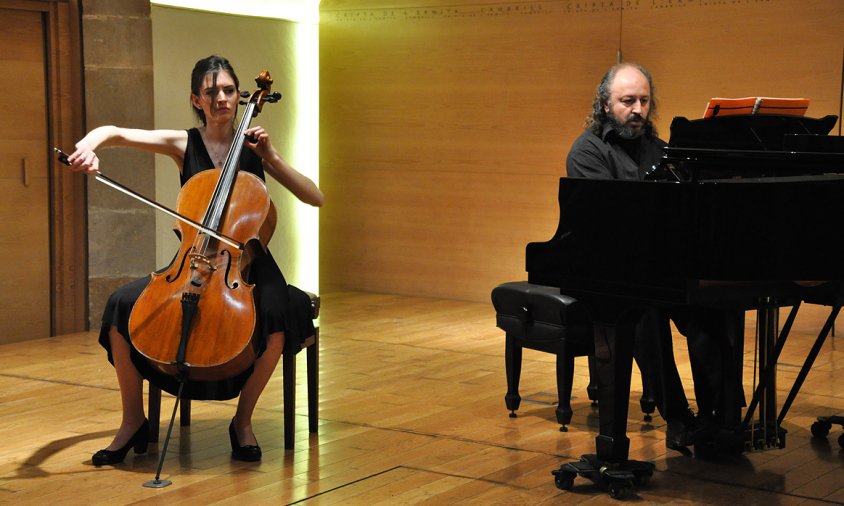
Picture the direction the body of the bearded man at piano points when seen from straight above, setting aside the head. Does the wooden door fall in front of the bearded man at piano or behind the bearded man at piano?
behind

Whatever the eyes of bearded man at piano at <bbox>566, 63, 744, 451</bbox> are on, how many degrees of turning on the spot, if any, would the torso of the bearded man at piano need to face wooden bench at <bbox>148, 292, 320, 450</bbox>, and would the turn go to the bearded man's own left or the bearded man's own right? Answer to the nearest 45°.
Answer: approximately 135° to the bearded man's own right

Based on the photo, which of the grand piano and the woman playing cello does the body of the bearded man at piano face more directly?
the grand piano

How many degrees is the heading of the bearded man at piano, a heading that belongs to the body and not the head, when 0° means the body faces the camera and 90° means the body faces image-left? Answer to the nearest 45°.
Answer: approximately 315°

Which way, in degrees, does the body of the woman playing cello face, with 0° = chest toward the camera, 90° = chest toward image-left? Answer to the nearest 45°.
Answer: approximately 0°

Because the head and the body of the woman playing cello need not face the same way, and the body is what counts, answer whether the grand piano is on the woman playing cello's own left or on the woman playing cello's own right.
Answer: on the woman playing cello's own left
